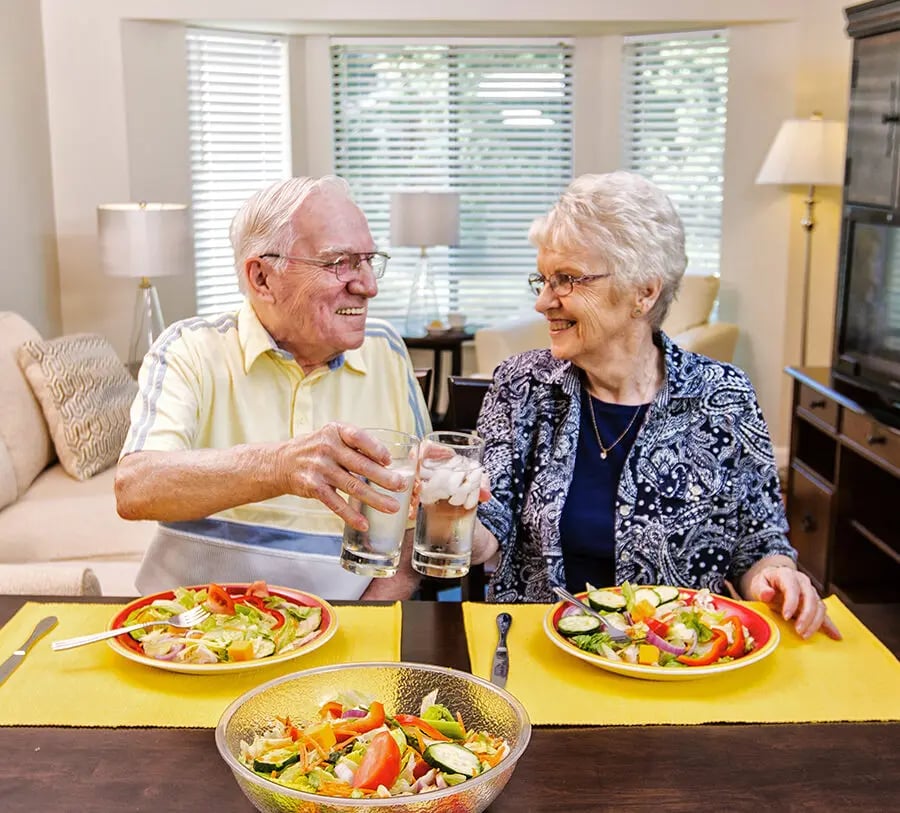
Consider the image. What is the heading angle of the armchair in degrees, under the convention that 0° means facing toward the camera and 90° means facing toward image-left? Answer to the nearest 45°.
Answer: approximately 45°

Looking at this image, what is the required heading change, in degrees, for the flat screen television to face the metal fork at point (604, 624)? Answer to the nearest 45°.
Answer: approximately 45° to its left

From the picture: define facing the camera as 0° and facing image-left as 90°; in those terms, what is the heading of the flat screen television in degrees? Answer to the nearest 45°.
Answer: approximately 45°

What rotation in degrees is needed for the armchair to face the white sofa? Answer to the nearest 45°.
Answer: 0° — it already faces it

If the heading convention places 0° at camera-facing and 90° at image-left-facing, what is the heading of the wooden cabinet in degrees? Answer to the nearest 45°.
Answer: approximately 45°

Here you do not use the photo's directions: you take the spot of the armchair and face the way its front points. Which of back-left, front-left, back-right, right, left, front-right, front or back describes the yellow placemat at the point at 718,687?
front-left

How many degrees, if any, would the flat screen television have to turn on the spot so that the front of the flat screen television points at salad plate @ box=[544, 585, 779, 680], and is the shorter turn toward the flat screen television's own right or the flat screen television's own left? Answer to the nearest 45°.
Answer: approximately 45° to the flat screen television's own left
